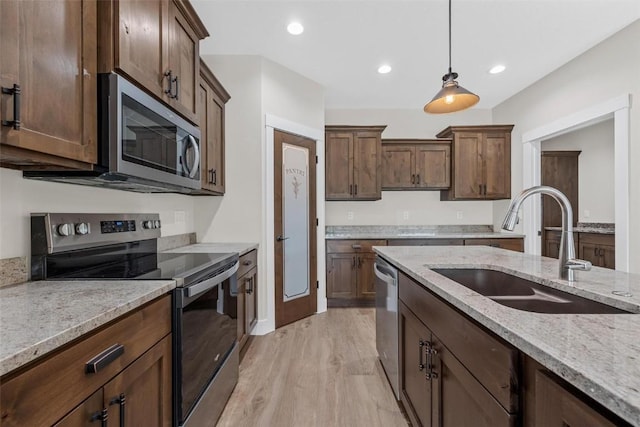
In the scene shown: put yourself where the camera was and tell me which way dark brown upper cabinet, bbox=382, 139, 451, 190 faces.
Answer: facing the viewer

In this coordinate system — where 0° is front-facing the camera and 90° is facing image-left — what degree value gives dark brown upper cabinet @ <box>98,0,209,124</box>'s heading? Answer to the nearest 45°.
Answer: approximately 315°

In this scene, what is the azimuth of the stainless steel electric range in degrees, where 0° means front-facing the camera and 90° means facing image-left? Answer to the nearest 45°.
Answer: approximately 315°

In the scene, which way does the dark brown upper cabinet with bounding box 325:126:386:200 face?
toward the camera

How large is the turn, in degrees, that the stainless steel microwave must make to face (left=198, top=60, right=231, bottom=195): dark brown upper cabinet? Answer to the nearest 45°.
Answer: approximately 90° to its left

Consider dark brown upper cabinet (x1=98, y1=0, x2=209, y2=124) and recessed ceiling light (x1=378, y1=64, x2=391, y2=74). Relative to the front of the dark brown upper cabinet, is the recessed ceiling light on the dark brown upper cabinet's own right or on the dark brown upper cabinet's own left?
on the dark brown upper cabinet's own left

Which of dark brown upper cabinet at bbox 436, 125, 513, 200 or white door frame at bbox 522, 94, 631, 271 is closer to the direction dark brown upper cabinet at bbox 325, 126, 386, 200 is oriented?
the white door frame

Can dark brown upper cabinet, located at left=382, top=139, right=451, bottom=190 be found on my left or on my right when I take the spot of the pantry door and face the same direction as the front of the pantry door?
on my left

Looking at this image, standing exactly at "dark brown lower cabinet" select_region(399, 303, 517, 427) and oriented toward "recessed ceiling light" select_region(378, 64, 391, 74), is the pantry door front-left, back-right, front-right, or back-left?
front-left

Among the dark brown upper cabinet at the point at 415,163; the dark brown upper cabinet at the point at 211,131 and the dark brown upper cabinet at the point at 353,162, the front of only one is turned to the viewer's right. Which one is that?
the dark brown upper cabinet at the point at 211,131

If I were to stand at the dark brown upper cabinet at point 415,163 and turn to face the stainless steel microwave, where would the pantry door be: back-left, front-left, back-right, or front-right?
front-right

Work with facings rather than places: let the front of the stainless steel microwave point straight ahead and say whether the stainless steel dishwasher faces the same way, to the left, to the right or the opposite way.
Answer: the opposite way

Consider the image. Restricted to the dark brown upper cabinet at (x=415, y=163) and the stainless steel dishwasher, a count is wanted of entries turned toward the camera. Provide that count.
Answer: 1

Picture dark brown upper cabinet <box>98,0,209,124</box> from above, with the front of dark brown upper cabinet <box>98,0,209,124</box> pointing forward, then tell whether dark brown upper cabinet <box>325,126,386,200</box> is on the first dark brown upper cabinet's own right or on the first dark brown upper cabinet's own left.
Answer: on the first dark brown upper cabinet's own left

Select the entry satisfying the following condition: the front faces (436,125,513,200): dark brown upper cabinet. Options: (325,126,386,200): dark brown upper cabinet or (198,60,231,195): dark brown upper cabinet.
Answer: (198,60,231,195): dark brown upper cabinet

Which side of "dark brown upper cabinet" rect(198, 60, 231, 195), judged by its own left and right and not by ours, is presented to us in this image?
right

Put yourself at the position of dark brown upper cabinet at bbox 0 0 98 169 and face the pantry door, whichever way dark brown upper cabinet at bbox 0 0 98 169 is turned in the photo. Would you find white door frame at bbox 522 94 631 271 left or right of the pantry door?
right

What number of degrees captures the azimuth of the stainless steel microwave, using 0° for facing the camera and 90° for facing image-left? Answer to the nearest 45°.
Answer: approximately 315°

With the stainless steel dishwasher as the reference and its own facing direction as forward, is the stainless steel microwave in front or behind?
in front

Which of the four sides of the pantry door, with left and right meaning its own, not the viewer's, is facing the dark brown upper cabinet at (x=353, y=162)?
left

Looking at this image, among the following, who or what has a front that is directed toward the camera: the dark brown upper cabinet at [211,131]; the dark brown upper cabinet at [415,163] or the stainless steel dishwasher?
the dark brown upper cabinet at [415,163]

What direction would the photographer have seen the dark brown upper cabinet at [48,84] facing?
facing the viewer and to the right of the viewer
